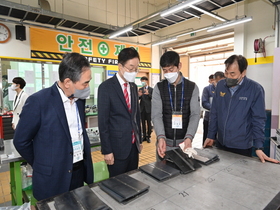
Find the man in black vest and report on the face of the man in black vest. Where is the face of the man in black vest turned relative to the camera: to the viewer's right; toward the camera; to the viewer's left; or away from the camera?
toward the camera

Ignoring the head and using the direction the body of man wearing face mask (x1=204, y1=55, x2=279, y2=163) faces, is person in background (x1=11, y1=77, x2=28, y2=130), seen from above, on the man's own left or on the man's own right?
on the man's own right

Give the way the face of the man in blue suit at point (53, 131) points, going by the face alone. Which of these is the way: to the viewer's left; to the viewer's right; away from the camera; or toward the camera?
to the viewer's right

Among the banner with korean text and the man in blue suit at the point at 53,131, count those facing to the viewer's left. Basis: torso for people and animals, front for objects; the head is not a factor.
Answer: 0

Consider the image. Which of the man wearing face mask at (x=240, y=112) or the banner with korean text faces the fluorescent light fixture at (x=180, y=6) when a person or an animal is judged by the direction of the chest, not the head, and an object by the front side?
the banner with korean text

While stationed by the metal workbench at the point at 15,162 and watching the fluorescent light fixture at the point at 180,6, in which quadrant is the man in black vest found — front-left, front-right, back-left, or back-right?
front-right

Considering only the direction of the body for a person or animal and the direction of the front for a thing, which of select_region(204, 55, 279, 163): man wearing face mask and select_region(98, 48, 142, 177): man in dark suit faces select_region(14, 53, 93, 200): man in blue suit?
the man wearing face mask

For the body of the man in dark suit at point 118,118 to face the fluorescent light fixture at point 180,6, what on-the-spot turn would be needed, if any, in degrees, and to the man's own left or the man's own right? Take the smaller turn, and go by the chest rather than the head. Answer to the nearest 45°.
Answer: approximately 90° to the man's own left

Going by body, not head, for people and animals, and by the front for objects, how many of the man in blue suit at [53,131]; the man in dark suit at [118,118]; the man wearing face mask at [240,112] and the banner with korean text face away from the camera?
0

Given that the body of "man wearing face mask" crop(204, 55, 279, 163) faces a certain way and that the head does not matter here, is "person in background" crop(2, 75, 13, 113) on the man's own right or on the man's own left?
on the man's own right

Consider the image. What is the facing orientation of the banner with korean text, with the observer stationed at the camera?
facing the viewer and to the right of the viewer

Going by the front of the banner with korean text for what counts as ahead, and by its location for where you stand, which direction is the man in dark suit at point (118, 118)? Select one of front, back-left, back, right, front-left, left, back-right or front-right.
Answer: front-right

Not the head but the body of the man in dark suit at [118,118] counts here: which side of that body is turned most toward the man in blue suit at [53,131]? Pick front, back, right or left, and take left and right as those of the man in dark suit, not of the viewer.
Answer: right

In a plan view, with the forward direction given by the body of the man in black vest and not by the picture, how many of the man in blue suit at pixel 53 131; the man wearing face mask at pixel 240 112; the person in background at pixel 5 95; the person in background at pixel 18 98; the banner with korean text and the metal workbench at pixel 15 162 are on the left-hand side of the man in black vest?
1

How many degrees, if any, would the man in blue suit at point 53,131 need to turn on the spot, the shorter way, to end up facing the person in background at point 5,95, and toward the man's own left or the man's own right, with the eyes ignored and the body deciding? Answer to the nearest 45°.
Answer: approximately 135° to the man's own left

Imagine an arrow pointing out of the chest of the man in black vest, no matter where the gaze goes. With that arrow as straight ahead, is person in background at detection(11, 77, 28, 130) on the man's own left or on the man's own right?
on the man's own right

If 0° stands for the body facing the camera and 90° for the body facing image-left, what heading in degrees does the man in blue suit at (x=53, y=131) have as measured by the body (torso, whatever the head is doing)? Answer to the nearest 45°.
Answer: approximately 315°
